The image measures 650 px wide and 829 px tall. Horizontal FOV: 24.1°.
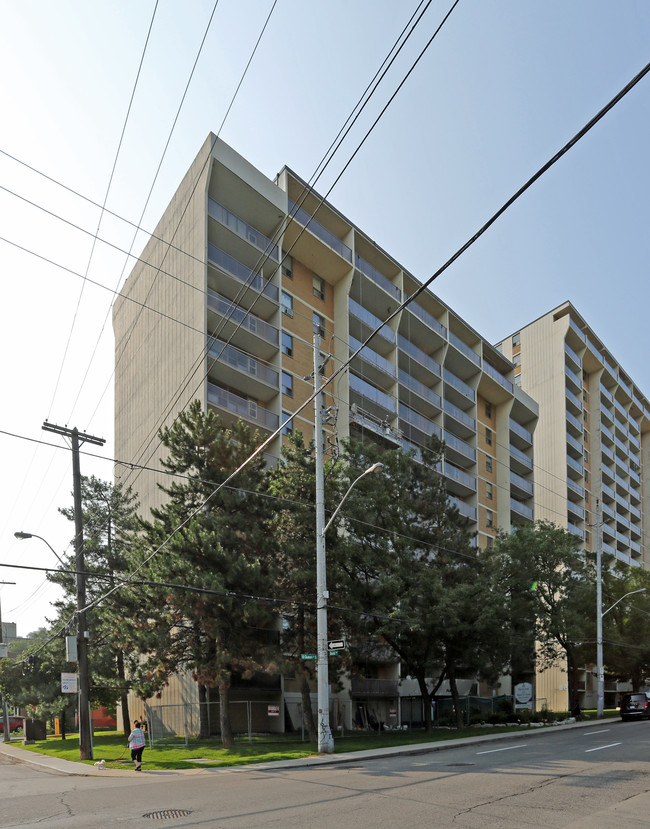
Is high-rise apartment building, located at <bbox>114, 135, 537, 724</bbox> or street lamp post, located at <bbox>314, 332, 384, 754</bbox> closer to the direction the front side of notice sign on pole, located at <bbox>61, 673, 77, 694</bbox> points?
the street lamp post

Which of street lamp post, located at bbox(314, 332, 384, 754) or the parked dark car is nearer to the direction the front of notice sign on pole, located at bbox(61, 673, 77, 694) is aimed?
the street lamp post

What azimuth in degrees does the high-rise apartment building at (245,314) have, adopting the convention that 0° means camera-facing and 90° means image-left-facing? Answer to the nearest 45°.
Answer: approximately 315°

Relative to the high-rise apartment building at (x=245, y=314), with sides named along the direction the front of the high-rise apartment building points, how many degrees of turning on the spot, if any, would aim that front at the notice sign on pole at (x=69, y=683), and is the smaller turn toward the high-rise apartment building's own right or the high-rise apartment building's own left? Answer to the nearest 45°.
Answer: approximately 45° to the high-rise apartment building's own right

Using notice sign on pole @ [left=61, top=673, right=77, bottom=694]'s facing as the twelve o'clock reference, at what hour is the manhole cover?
The manhole cover is roughly at 12 o'clock from the notice sign on pole.

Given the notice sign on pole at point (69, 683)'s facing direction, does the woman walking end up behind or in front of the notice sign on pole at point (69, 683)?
in front

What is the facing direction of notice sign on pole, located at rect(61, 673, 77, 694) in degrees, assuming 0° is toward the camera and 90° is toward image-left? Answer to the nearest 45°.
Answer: approximately 0°

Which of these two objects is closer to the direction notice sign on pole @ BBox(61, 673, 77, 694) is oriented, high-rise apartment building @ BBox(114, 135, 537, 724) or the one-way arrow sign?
the one-way arrow sign

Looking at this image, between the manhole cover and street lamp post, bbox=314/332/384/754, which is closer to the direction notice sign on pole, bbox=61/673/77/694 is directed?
the manhole cover
